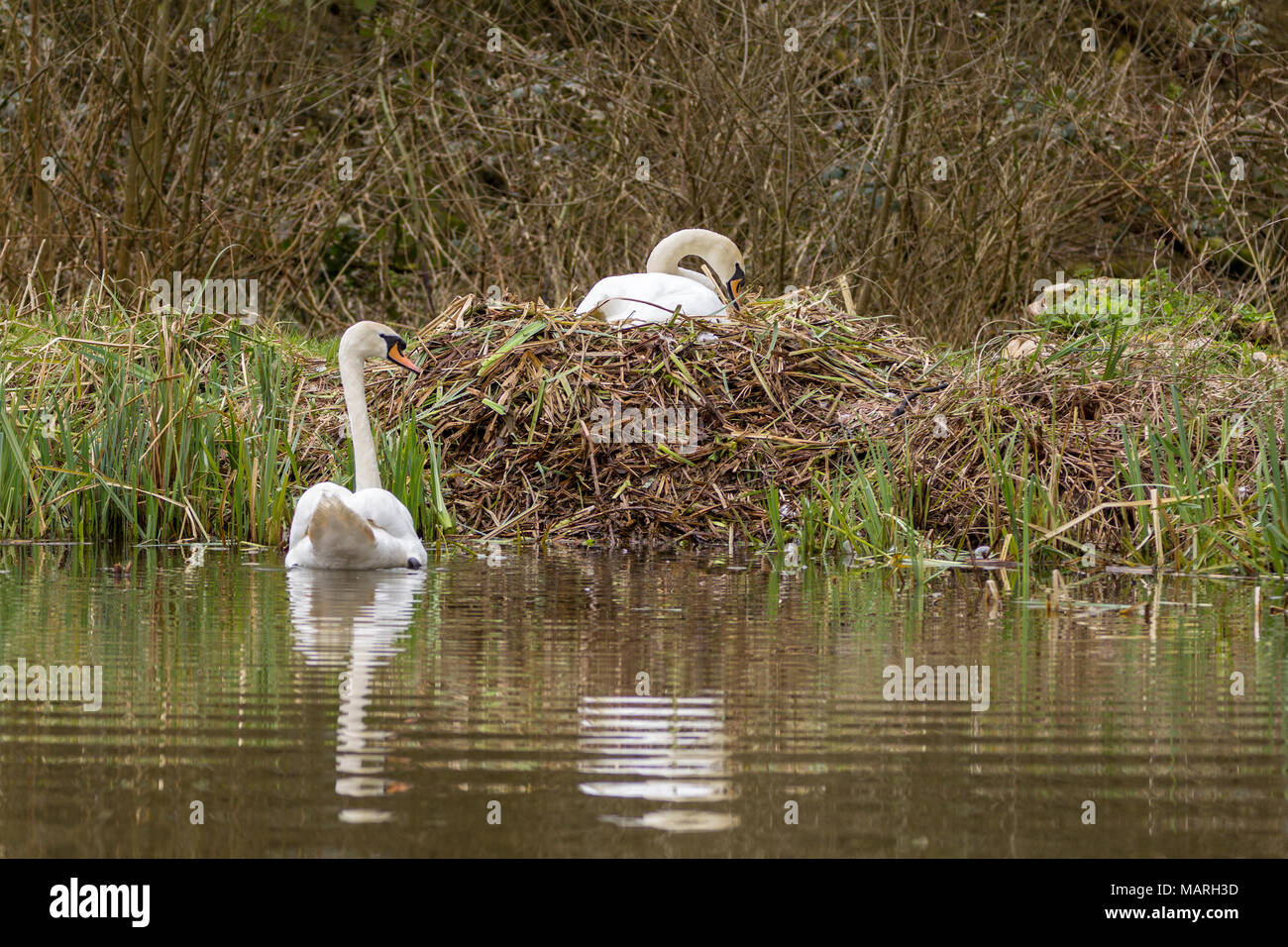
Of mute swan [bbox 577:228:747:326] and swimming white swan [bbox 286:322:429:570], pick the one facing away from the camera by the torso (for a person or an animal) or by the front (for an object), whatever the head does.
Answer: the swimming white swan

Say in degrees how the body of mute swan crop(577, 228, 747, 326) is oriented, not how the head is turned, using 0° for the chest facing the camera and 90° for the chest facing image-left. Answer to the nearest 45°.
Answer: approximately 270°

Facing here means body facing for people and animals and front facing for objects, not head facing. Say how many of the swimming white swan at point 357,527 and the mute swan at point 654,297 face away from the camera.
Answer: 1

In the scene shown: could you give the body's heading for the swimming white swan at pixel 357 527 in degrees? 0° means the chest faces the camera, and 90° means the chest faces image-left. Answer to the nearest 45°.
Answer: approximately 180°

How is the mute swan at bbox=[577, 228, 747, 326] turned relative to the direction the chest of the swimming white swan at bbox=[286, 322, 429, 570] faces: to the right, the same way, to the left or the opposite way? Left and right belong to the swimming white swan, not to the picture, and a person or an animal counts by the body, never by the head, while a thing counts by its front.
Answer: to the right

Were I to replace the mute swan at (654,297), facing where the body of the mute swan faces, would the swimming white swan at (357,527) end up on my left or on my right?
on my right
